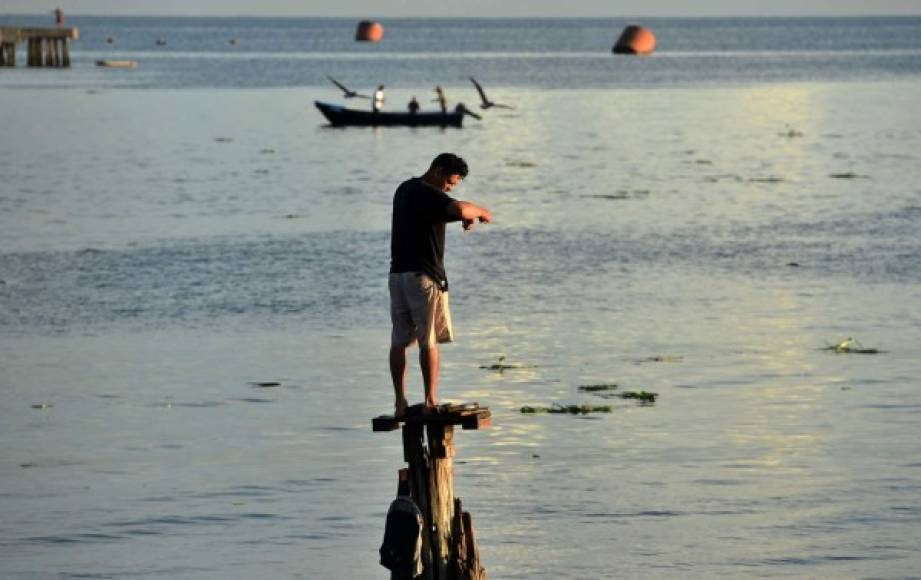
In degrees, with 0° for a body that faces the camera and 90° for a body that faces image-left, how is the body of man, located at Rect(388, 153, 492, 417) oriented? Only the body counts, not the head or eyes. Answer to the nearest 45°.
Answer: approximately 225°

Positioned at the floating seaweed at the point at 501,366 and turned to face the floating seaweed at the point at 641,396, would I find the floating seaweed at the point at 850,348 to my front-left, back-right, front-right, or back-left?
front-left

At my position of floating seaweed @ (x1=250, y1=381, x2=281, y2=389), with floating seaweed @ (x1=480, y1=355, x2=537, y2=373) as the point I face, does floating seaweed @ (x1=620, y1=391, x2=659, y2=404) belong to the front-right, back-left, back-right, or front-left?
front-right

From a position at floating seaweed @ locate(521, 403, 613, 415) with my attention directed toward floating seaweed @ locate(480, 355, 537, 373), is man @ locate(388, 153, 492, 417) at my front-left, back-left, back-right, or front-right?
back-left

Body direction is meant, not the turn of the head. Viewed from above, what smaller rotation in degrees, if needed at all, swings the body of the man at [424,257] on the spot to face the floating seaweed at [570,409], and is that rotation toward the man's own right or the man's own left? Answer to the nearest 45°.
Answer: approximately 45° to the man's own left

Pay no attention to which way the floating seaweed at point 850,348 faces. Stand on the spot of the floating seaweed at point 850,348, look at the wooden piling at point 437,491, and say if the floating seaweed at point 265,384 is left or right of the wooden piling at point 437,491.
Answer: right

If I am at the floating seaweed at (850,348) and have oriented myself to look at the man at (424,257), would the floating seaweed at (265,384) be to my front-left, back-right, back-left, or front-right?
front-right

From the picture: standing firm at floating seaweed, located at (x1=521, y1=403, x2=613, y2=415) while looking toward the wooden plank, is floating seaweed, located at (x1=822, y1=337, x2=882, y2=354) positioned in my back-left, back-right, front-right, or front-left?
back-left

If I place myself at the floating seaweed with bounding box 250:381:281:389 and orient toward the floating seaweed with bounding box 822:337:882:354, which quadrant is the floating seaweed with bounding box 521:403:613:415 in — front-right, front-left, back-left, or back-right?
front-right

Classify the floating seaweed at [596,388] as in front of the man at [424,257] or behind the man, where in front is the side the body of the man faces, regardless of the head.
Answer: in front
